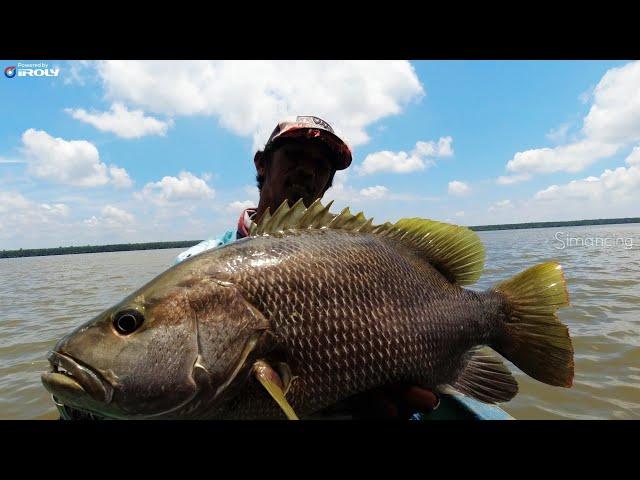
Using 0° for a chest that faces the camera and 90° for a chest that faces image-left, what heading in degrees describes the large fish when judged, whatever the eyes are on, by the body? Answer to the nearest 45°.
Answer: approximately 90°
